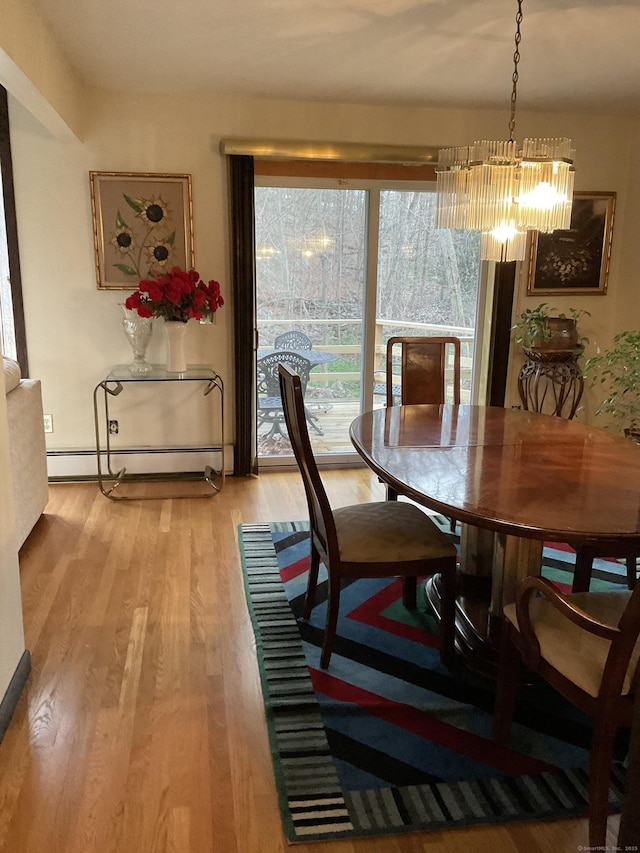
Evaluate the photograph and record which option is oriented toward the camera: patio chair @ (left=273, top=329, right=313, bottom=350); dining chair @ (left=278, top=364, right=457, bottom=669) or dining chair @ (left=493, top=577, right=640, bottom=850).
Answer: the patio chair

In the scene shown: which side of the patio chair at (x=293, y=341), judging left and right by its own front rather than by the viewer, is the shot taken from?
front

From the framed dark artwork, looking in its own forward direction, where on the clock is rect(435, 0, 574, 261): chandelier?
The chandelier is roughly at 12 o'clock from the framed dark artwork.

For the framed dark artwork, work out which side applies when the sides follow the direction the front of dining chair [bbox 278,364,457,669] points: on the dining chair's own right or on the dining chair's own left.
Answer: on the dining chair's own left

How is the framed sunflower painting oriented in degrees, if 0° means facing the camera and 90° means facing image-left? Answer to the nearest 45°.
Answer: approximately 0°

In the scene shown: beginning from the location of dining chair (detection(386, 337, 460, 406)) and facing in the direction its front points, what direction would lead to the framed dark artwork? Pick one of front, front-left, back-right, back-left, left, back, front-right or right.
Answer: back-left

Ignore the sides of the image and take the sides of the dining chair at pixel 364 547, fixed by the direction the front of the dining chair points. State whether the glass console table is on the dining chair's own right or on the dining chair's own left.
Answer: on the dining chair's own left

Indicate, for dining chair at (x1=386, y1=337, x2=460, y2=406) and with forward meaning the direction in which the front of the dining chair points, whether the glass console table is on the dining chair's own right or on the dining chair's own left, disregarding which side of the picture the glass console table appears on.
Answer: on the dining chair's own right

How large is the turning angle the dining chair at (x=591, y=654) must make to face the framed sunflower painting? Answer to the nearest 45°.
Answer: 0° — it already faces it

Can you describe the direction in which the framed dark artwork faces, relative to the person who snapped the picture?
facing the viewer

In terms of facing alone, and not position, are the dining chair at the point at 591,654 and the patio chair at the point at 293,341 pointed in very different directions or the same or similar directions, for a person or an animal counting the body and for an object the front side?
very different directions

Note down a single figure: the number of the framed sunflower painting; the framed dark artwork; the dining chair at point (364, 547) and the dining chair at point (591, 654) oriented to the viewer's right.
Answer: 1
